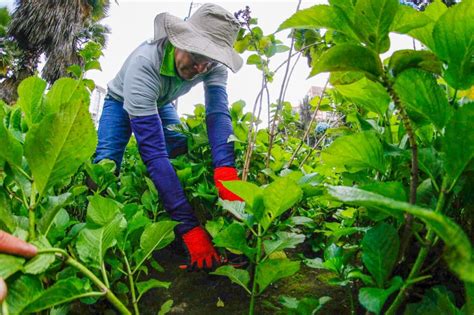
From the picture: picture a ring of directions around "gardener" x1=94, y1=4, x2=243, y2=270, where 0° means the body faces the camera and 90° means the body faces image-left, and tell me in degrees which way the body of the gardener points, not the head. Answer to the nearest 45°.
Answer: approximately 315°

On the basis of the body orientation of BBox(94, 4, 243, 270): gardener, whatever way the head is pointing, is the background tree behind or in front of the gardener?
behind
